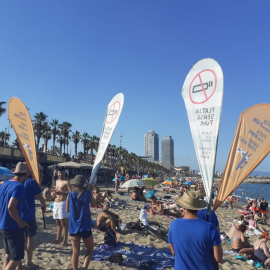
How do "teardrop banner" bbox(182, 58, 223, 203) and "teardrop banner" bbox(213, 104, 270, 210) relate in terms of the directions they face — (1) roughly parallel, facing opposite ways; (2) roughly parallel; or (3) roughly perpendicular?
roughly parallel

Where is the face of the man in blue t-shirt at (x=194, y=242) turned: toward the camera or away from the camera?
away from the camera

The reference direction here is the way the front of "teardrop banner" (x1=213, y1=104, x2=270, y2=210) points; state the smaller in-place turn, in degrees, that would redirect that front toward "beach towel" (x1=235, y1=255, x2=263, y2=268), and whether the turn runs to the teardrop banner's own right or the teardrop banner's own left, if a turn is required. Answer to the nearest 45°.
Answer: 0° — it already faces it

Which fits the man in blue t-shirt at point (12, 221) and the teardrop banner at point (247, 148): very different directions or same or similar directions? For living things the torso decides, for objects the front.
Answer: same or similar directions
